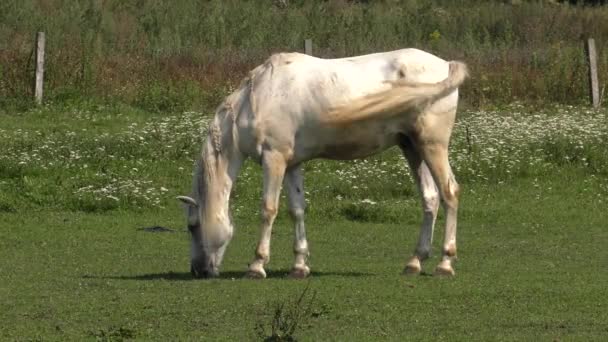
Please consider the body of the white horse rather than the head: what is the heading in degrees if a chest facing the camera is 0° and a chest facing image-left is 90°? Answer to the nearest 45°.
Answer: approximately 90°

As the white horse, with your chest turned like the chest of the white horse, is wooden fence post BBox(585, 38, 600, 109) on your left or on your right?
on your right
